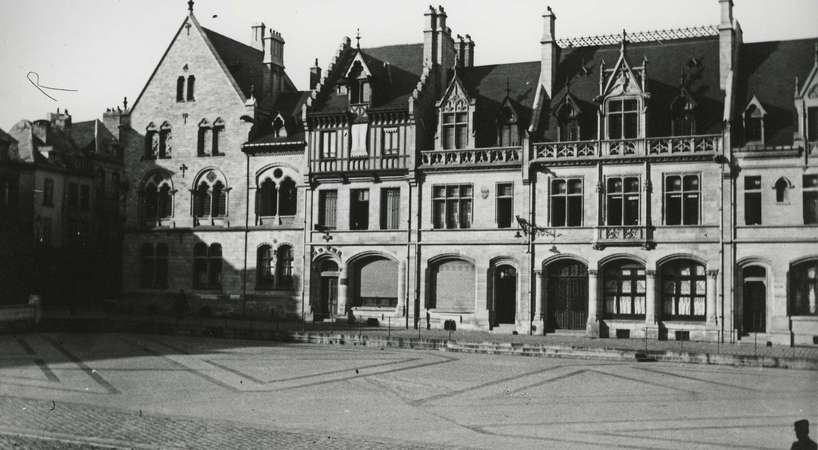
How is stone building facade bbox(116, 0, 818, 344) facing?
toward the camera
